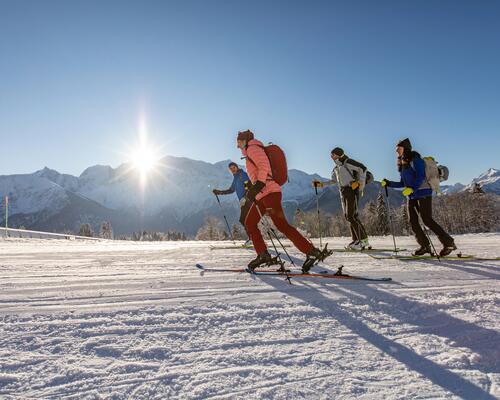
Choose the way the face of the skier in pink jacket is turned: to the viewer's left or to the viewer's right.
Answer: to the viewer's left

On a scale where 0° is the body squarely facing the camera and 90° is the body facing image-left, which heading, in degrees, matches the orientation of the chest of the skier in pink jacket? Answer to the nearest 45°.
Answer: approximately 90°

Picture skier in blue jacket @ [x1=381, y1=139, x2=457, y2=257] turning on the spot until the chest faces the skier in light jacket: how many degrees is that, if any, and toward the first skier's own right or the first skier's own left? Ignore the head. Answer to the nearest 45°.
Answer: approximately 45° to the first skier's own right

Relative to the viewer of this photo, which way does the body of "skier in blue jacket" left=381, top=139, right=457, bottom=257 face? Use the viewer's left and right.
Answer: facing to the left of the viewer

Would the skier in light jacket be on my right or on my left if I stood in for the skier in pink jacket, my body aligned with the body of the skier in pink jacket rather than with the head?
on my right

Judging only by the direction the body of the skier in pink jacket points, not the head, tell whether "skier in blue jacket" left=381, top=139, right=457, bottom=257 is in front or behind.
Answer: behind

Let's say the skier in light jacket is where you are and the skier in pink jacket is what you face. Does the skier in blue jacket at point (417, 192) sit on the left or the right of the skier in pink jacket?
left

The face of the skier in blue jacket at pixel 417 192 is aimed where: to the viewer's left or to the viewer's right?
to the viewer's left

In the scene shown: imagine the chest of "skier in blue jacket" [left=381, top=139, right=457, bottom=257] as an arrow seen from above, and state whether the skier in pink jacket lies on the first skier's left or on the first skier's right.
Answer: on the first skier's left

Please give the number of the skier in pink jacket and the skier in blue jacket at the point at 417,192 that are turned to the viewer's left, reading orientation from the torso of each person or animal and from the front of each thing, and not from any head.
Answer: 2
